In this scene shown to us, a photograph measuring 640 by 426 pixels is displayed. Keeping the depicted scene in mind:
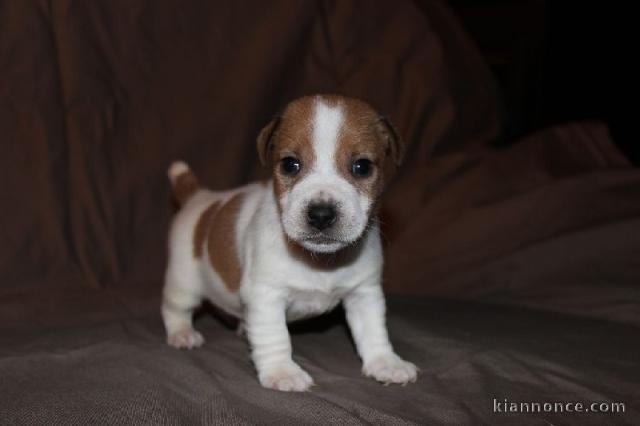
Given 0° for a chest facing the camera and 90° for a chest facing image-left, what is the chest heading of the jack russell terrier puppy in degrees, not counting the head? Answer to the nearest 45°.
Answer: approximately 315°
